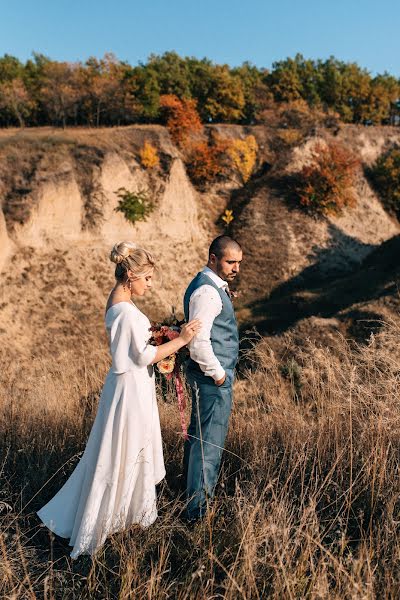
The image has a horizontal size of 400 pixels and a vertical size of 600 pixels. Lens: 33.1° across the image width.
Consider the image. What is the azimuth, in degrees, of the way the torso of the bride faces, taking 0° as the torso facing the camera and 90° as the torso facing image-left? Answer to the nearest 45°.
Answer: approximately 270°

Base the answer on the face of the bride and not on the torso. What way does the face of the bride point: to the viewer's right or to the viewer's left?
to the viewer's right

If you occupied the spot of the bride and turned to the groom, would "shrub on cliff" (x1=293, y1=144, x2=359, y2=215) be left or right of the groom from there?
left

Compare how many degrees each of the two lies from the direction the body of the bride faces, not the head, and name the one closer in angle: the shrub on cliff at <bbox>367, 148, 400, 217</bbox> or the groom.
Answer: the groom
